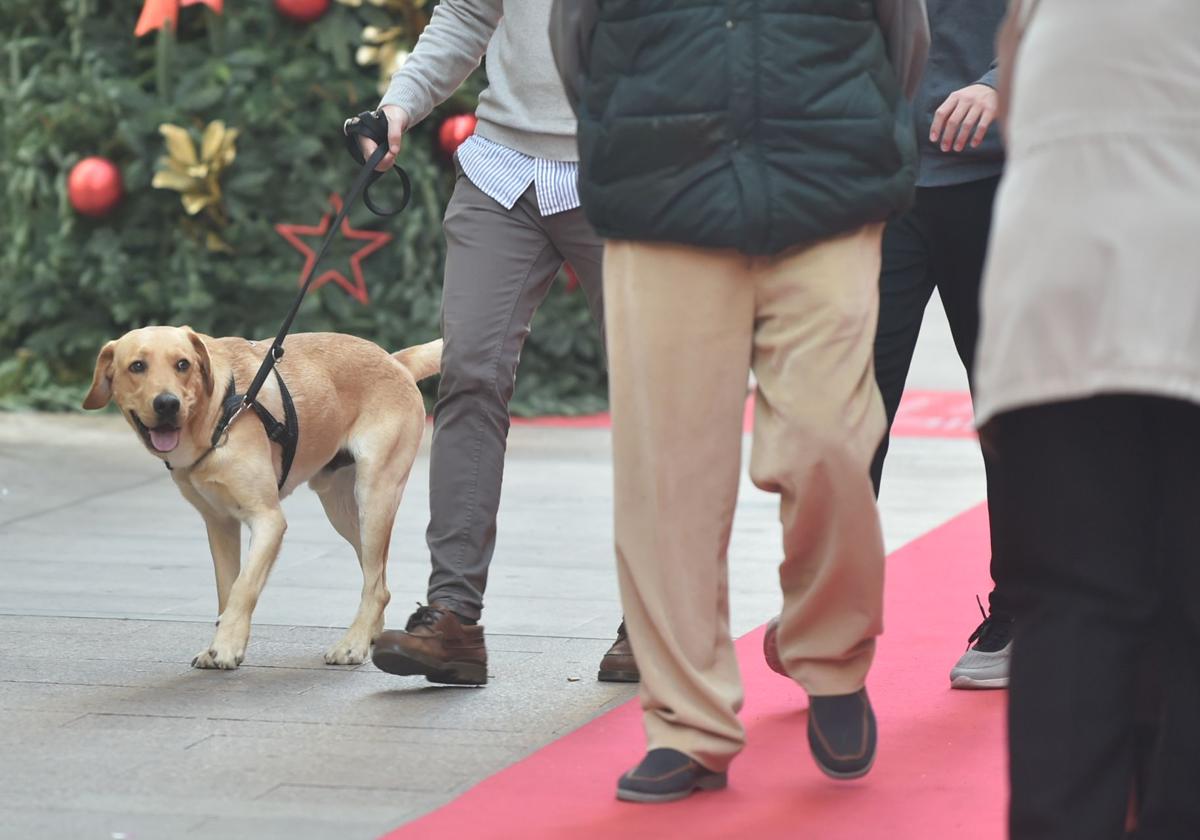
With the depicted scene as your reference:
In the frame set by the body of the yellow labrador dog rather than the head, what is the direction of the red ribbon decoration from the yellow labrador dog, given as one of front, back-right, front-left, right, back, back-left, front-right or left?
back-right

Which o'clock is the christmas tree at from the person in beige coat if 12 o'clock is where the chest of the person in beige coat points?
The christmas tree is roughly at 11 o'clock from the person in beige coat.

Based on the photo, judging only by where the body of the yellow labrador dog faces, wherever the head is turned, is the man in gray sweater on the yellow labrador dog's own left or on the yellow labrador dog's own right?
on the yellow labrador dog's own left

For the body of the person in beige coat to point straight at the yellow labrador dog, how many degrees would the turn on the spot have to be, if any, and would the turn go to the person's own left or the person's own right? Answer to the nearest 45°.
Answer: approximately 45° to the person's own left

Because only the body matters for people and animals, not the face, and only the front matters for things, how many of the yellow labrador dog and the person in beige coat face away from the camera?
1

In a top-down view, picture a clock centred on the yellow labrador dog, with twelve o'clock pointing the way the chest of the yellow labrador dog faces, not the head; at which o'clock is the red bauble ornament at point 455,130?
The red bauble ornament is roughly at 5 o'clock from the yellow labrador dog.

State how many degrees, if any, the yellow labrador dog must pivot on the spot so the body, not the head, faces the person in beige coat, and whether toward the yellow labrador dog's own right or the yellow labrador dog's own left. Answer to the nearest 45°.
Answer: approximately 45° to the yellow labrador dog's own left

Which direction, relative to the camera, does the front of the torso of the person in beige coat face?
away from the camera

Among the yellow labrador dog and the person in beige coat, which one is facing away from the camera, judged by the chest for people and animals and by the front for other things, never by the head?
the person in beige coat

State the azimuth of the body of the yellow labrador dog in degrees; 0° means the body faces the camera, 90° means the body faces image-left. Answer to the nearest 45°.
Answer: approximately 45°

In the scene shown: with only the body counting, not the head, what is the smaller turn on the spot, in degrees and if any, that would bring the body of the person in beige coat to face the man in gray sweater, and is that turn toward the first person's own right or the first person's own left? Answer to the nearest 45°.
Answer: approximately 45° to the first person's own left

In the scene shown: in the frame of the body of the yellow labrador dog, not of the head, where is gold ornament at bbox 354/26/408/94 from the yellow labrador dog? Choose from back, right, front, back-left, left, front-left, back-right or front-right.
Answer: back-right
